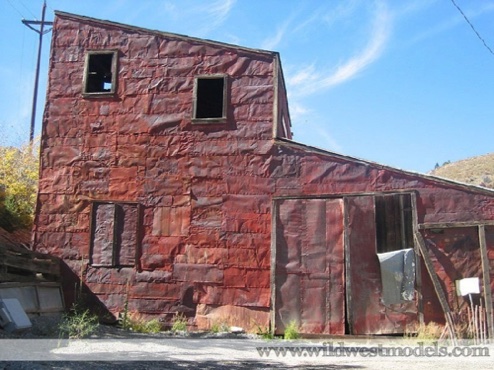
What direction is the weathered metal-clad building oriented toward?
toward the camera

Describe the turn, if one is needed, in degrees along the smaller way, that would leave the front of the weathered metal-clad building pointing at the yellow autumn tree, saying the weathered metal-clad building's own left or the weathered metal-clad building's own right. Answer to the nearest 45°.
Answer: approximately 135° to the weathered metal-clad building's own right

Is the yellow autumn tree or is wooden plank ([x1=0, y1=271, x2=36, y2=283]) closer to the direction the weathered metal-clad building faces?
the wooden plank

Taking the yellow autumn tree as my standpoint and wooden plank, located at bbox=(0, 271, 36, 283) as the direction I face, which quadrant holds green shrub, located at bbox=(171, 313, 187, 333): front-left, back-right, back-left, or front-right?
front-left
